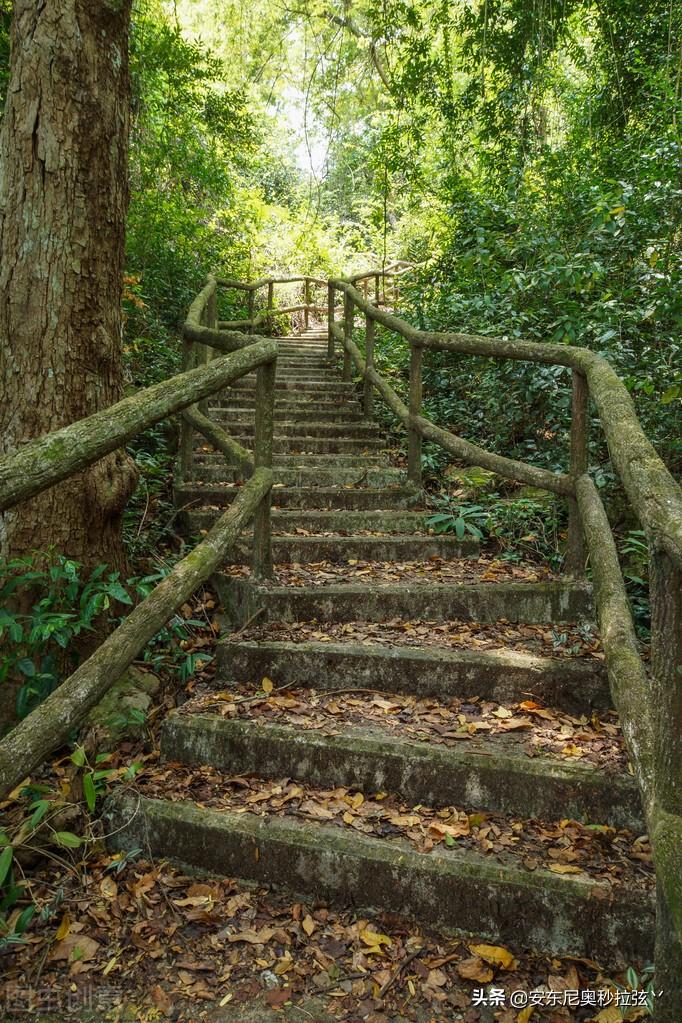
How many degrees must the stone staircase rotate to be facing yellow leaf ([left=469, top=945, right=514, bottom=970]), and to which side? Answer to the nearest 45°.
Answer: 0° — it already faces it

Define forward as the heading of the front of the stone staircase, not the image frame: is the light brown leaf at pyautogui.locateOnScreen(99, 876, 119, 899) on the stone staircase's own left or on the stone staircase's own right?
on the stone staircase's own right

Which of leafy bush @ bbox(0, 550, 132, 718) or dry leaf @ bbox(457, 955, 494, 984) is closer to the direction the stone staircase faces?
the dry leaf

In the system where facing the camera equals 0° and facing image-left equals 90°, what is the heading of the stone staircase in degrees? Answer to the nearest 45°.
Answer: approximately 0°
